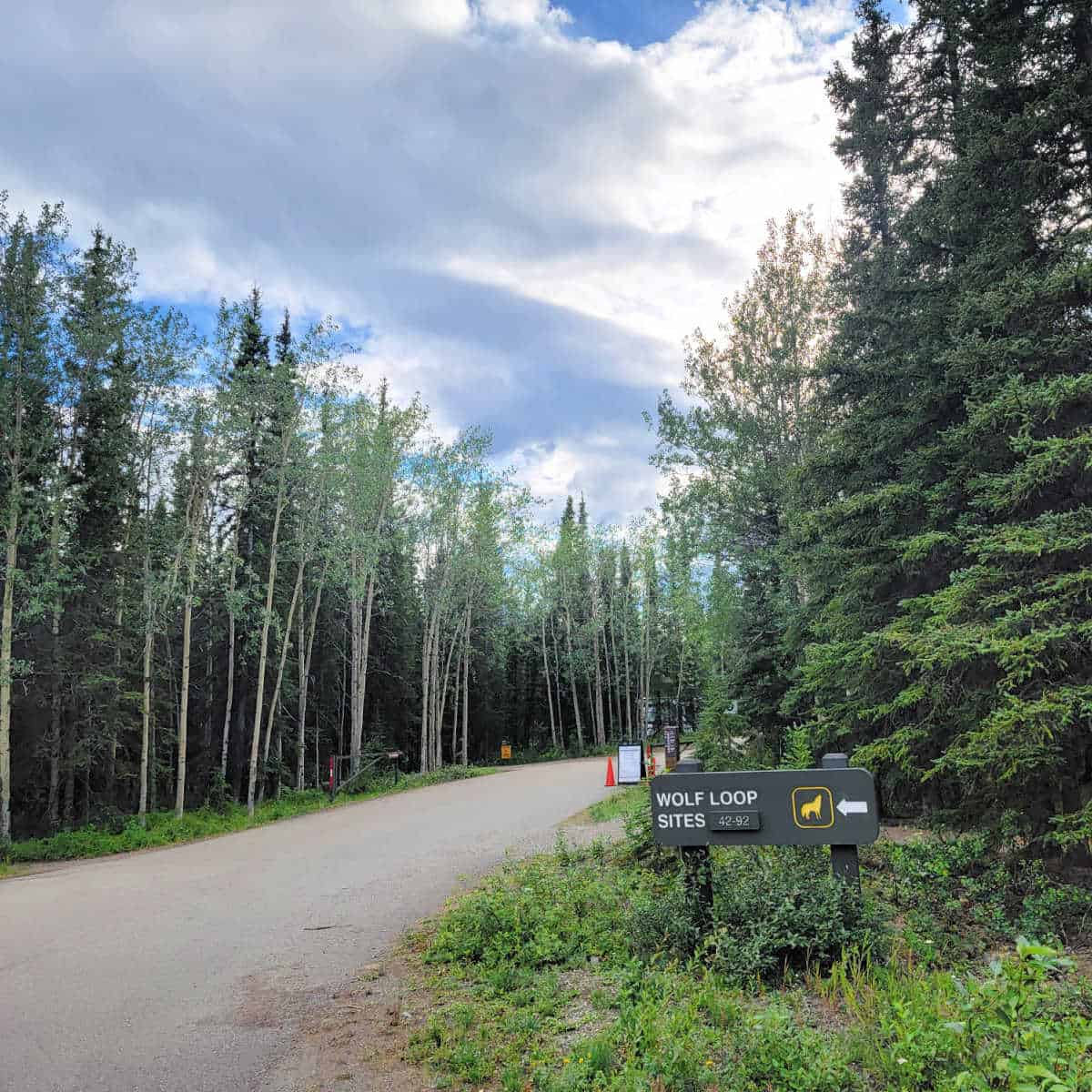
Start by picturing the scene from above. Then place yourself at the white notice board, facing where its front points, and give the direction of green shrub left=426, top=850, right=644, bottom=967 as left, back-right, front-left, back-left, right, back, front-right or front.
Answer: front

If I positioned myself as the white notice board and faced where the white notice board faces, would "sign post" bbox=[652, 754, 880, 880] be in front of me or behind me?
in front

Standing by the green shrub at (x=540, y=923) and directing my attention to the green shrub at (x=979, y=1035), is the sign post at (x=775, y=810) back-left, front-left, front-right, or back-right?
front-left

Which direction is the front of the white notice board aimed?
toward the camera

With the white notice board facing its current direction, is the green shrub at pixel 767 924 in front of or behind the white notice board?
in front

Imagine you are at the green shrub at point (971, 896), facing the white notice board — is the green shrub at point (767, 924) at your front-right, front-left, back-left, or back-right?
back-left

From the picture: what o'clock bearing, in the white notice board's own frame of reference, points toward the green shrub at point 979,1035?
The green shrub is roughly at 12 o'clock from the white notice board.

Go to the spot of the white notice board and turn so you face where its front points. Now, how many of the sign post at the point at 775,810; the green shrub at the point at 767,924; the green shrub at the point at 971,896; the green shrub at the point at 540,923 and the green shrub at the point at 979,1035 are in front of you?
5
